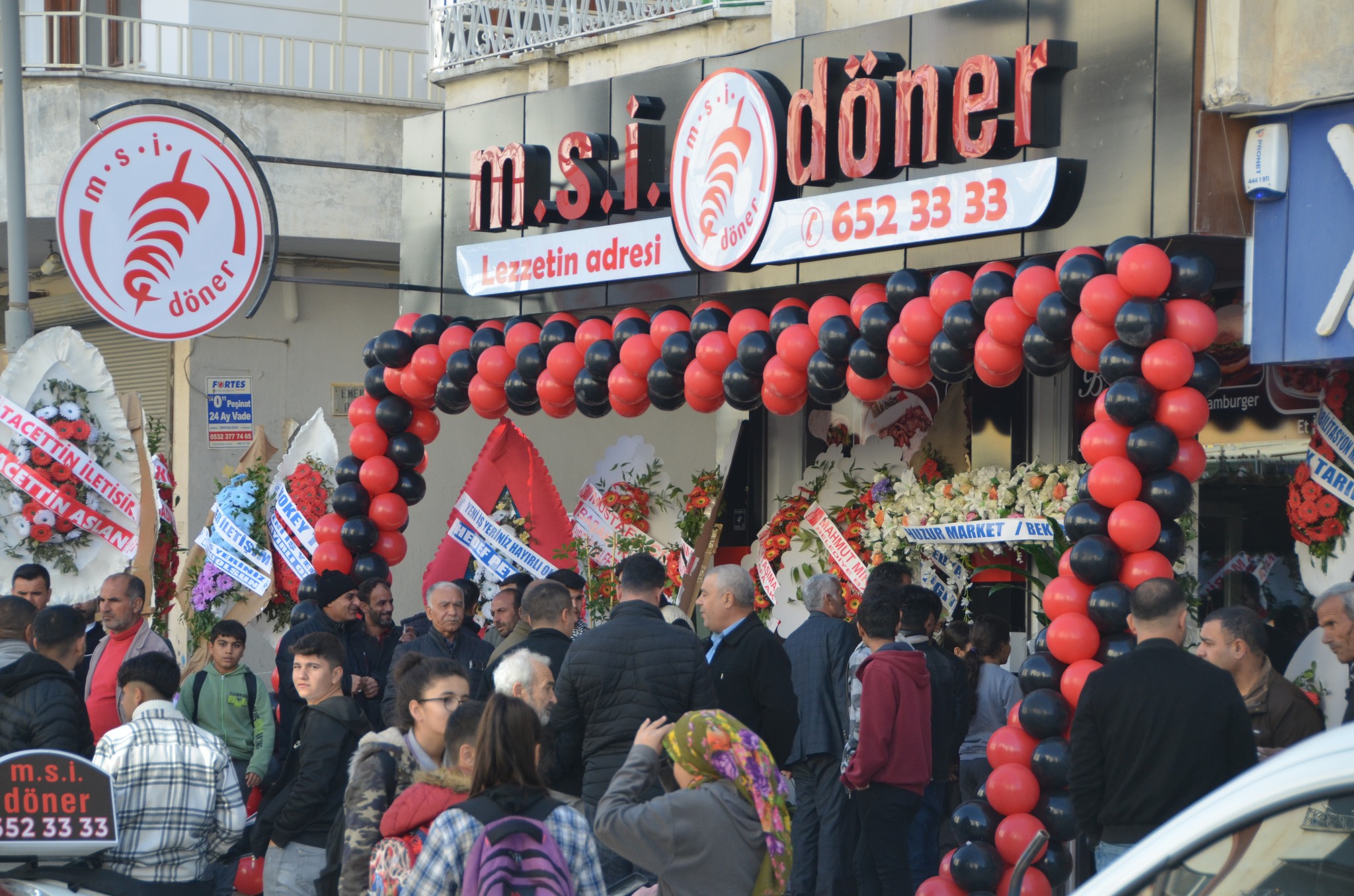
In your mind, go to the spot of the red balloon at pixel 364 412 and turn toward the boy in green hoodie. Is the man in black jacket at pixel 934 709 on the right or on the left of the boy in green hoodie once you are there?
left

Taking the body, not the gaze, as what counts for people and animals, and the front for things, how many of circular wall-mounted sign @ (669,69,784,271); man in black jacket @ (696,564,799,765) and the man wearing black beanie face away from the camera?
0

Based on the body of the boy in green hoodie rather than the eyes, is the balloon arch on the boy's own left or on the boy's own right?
on the boy's own left

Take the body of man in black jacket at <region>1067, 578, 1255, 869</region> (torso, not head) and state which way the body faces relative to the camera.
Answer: away from the camera

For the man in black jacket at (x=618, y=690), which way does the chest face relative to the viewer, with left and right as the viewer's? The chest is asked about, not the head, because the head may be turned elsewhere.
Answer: facing away from the viewer

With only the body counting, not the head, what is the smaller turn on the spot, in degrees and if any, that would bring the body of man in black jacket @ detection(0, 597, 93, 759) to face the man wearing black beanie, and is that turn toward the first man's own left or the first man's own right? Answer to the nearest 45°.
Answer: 0° — they already face them

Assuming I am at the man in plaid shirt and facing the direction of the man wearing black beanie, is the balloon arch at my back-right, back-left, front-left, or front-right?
front-right

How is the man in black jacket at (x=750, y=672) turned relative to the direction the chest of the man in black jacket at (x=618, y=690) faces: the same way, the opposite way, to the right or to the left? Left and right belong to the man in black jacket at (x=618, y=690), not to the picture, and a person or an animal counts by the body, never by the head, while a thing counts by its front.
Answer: to the left

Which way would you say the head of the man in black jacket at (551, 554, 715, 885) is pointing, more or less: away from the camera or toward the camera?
away from the camera

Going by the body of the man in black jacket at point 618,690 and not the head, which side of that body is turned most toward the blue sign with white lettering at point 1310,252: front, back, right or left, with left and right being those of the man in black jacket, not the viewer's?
right

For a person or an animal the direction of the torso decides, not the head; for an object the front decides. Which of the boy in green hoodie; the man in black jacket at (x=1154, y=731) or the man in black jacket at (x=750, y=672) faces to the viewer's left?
the man in black jacket at (x=750, y=672)

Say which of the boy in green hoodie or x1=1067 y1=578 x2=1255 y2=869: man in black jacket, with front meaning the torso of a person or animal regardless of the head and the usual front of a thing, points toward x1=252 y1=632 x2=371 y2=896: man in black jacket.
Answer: the boy in green hoodie

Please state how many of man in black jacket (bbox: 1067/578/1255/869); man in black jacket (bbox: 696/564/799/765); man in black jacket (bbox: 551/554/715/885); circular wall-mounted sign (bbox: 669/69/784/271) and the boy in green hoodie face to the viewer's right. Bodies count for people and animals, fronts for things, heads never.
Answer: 0

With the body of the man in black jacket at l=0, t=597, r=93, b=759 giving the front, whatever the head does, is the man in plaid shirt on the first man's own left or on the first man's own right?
on the first man's own right

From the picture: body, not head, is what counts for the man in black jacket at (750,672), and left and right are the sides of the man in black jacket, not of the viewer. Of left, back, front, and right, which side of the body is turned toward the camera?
left

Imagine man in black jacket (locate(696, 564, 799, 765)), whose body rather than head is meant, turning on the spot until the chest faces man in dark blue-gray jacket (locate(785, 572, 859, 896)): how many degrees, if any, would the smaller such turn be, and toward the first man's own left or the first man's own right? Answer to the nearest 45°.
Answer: approximately 135° to the first man's own right

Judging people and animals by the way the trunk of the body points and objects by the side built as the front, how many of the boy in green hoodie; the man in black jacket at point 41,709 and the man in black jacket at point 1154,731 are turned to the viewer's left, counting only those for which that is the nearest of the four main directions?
0
